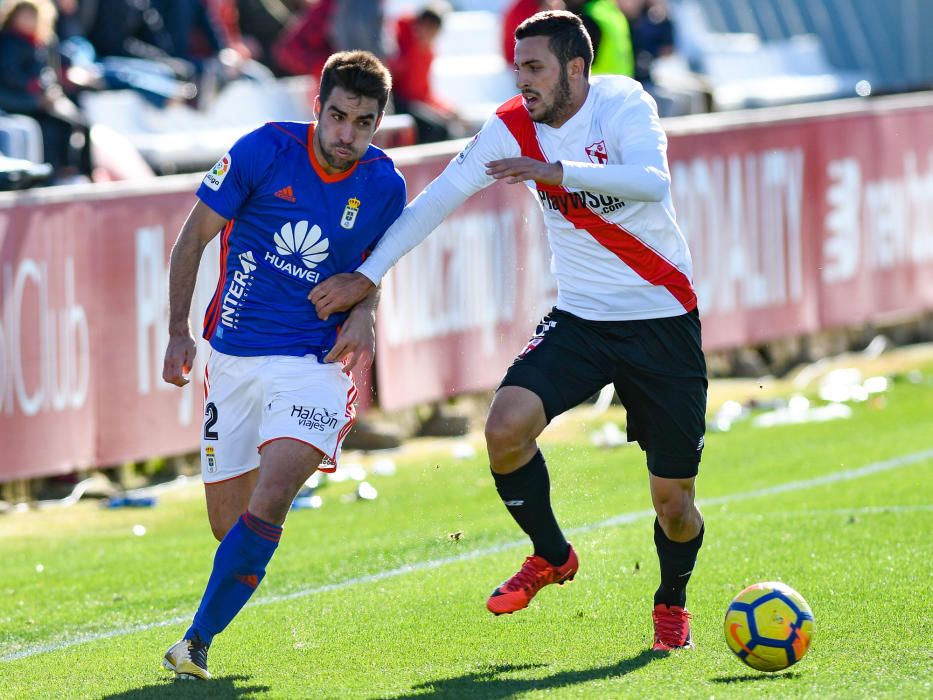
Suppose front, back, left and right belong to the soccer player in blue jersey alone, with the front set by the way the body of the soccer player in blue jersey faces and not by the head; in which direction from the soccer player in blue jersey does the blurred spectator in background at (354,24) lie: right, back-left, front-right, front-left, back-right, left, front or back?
back

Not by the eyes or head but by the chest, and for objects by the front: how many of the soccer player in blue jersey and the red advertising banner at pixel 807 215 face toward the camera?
2

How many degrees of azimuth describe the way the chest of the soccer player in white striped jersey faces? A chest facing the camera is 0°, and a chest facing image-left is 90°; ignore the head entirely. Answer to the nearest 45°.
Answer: approximately 45°

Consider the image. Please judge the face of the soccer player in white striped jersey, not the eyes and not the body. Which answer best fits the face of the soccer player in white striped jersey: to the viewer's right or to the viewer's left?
to the viewer's left

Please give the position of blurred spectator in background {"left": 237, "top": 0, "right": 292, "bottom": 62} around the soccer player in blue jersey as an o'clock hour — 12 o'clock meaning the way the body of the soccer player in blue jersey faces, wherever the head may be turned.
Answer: The blurred spectator in background is roughly at 6 o'clock from the soccer player in blue jersey.

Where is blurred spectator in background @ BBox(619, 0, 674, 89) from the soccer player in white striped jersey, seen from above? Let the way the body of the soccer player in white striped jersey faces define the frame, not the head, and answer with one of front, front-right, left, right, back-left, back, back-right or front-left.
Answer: back-right

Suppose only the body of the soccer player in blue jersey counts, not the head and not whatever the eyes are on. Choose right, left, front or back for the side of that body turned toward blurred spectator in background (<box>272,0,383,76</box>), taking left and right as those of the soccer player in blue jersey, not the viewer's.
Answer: back
